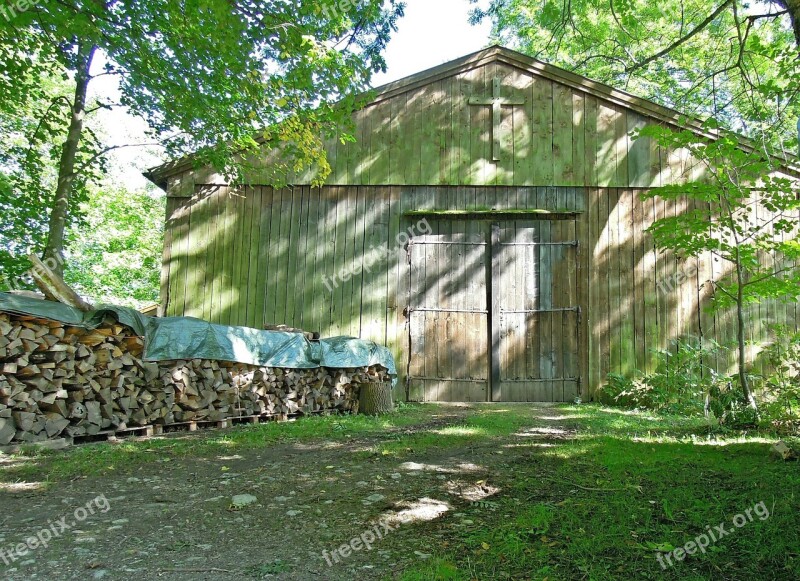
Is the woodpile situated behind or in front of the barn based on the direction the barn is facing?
in front

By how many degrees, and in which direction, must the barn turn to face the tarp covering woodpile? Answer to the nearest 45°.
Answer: approximately 45° to its right

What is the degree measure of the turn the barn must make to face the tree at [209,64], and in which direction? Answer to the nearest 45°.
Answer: approximately 45° to its right

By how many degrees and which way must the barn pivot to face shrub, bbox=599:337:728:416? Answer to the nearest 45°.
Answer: approximately 90° to its left

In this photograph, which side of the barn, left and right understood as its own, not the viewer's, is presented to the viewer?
front
